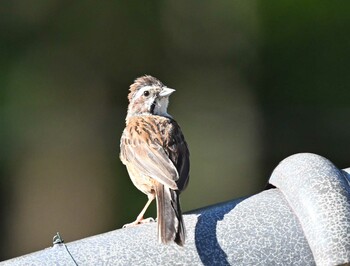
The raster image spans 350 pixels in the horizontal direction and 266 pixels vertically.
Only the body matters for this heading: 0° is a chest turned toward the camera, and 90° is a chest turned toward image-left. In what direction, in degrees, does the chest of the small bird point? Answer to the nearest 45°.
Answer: approximately 135°
